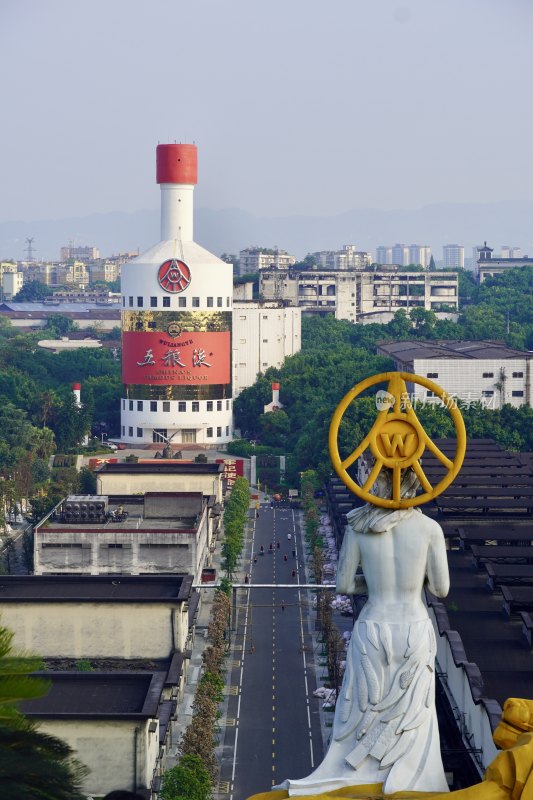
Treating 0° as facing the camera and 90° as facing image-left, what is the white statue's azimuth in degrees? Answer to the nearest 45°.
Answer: approximately 180°

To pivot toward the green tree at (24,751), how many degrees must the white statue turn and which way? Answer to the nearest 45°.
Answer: approximately 90° to its left
